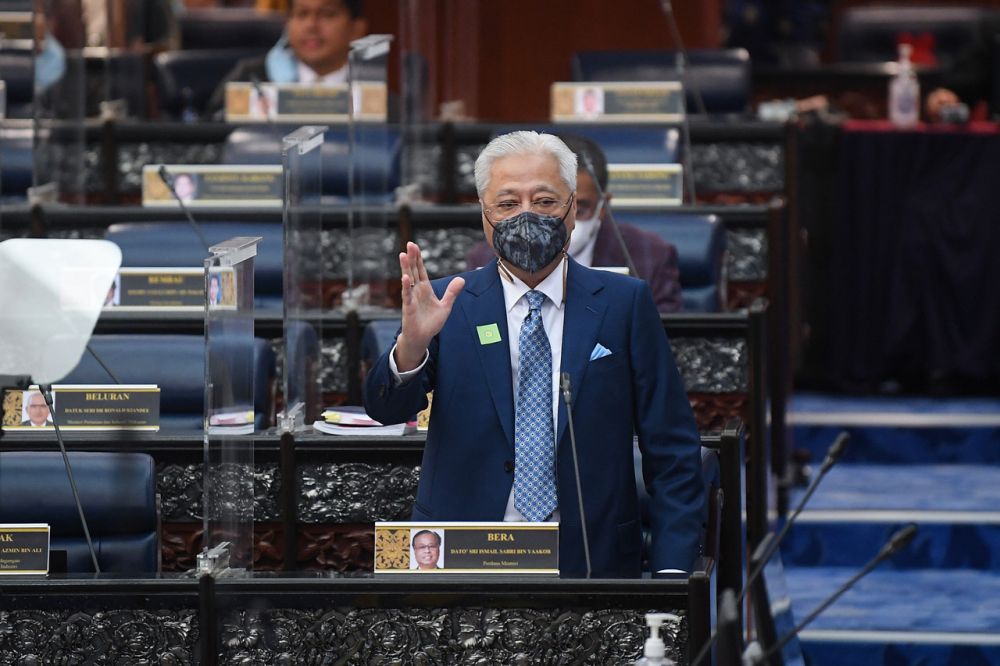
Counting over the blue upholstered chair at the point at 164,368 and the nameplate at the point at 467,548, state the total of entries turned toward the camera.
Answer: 2

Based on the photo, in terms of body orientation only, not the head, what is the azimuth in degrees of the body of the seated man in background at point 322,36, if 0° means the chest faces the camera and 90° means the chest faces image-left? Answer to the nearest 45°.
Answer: approximately 0°

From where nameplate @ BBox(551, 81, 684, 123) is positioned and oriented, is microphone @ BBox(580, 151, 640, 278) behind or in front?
in front

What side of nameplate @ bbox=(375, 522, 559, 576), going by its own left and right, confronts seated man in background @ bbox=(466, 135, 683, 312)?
back

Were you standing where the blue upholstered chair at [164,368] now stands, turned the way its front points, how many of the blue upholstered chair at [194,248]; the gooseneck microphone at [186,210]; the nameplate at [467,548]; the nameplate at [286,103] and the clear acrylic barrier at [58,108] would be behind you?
4

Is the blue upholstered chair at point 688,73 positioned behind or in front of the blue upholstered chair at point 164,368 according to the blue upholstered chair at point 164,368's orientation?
behind

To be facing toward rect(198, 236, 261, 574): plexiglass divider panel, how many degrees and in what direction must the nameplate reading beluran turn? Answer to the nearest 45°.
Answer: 0° — it already faces it

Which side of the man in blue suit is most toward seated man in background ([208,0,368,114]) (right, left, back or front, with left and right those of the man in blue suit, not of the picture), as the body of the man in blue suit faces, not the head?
back
